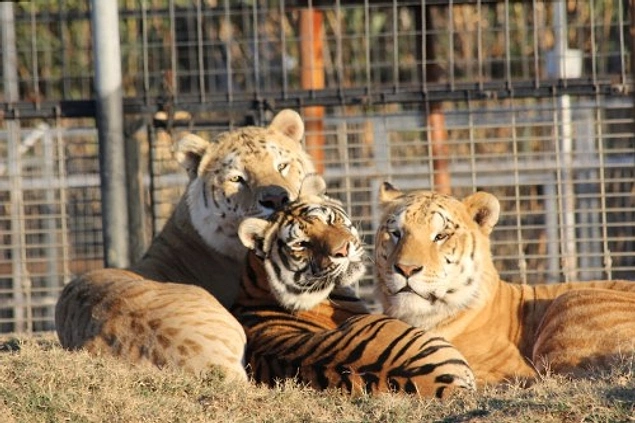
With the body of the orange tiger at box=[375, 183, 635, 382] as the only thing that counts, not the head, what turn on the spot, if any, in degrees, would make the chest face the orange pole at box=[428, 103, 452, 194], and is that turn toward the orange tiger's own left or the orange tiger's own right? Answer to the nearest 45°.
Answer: approximately 135° to the orange tiger's own right

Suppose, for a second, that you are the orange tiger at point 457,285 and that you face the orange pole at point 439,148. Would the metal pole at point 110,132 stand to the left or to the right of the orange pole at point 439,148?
left

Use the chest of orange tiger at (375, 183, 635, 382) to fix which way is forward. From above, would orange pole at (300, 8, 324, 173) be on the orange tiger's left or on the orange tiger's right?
on the orange tiger's right

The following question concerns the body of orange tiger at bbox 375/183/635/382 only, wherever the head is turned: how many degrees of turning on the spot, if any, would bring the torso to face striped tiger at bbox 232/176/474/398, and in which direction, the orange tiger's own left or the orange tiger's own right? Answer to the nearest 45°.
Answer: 0° — it already faces it

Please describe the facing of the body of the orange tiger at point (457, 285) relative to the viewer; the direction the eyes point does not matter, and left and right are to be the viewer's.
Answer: facing the viewer and to the left of the viewer

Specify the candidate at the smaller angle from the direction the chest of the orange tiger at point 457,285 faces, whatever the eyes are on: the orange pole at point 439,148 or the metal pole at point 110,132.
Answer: the metal pole

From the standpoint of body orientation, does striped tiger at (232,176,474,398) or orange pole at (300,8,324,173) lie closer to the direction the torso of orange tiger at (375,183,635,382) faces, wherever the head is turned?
the striped tiger
